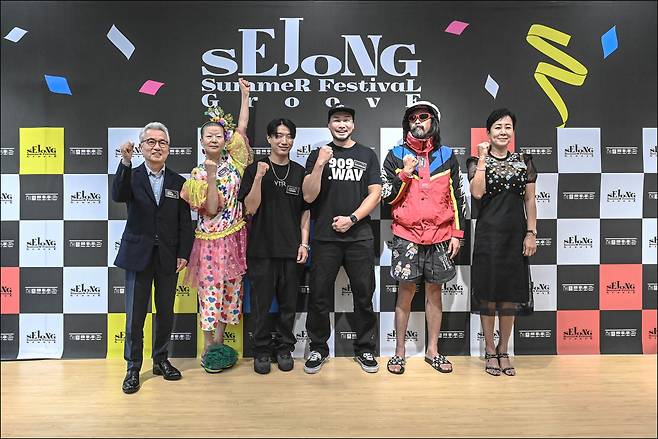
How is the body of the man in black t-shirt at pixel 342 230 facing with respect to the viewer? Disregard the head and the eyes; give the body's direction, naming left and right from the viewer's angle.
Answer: facing the viewer

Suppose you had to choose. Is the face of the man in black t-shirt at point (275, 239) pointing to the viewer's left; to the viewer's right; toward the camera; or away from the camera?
toward the camera

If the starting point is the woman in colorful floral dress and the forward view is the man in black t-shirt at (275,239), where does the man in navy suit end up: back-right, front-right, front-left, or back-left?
back-right

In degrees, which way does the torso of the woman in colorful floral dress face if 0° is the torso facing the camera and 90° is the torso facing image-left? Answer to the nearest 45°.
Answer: approximately 0°

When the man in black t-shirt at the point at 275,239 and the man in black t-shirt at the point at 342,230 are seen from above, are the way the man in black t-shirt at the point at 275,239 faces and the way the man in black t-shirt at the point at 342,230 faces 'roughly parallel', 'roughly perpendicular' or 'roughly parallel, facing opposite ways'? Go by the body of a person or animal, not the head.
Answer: roughly parallel

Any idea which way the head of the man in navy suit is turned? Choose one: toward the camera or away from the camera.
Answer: toward the camera

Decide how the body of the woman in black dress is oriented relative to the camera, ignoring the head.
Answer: toward the camera

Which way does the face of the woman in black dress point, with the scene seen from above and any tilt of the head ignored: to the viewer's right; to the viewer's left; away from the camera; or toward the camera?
toward the camera

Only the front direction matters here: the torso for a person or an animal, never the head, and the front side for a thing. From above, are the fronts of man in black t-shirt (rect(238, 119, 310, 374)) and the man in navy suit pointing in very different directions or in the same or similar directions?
same or similar directions

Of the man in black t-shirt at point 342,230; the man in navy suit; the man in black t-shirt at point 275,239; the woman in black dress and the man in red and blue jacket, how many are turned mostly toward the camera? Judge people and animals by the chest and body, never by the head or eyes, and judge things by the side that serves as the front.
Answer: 5

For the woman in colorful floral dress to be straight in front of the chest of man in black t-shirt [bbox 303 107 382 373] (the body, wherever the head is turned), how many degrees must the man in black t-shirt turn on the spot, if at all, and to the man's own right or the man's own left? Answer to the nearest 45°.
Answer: approximately 90° to the man's own right

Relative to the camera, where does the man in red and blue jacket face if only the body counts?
toward the camera

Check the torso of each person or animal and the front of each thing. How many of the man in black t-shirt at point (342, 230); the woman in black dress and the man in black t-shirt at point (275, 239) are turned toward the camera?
3

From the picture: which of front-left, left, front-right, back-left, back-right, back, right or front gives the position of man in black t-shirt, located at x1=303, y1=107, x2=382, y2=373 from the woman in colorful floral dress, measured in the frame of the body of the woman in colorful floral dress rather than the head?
left
